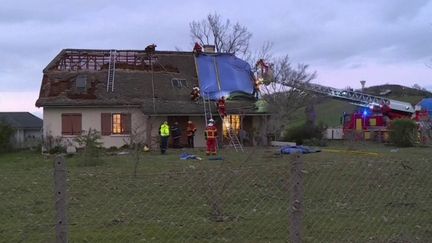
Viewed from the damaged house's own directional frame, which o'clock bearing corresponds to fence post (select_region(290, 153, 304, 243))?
The fence post is roughly at 12 o'clock from the damaged house.

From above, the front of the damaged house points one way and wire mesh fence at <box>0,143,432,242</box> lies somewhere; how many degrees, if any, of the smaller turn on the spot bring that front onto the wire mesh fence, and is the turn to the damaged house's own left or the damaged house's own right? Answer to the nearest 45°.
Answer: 0° — it already faces it

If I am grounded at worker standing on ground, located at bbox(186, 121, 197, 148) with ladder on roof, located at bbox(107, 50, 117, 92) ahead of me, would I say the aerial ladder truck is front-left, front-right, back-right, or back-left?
back-right

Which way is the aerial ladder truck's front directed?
to the viewer's left

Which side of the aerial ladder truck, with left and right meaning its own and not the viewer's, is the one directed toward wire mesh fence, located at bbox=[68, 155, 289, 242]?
left
